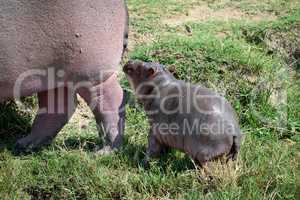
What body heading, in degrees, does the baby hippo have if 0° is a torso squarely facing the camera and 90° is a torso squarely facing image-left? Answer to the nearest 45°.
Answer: approximately 90°

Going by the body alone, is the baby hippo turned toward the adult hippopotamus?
yes

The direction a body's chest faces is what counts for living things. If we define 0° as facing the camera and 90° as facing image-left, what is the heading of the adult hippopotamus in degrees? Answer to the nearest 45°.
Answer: approximately 90°

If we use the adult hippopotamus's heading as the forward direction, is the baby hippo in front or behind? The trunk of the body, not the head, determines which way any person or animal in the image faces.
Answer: behind

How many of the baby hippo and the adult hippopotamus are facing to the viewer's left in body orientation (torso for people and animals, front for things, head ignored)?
2
